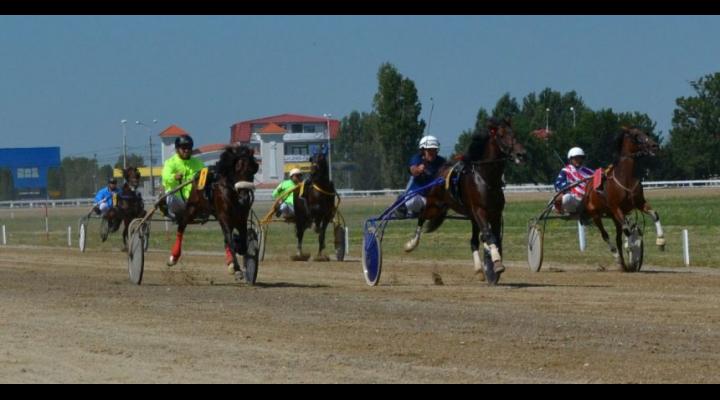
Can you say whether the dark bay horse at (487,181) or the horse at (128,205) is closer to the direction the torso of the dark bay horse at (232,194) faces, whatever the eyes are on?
the dark bay horse

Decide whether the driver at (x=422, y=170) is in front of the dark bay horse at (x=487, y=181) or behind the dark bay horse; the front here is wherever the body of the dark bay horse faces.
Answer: behind

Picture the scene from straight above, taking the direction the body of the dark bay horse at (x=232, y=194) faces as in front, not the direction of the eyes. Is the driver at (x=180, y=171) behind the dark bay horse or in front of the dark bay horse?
behind

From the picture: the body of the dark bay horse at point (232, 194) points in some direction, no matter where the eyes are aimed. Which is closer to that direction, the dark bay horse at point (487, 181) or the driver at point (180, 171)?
the dark bay horse

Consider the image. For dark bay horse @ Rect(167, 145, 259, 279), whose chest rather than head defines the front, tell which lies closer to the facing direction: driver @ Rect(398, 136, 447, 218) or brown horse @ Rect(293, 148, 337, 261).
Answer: the driver

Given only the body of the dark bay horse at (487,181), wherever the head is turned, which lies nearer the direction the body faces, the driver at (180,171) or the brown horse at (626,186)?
the brown horse

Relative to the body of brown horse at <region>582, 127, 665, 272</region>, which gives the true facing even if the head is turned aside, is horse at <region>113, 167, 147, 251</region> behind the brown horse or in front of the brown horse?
behind

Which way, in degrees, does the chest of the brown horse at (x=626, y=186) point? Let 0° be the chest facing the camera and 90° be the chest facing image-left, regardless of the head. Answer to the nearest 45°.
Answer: approximately 315°

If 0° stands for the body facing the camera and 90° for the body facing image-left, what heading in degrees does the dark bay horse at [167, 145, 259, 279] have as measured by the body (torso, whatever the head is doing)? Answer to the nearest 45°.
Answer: approximately 315°
